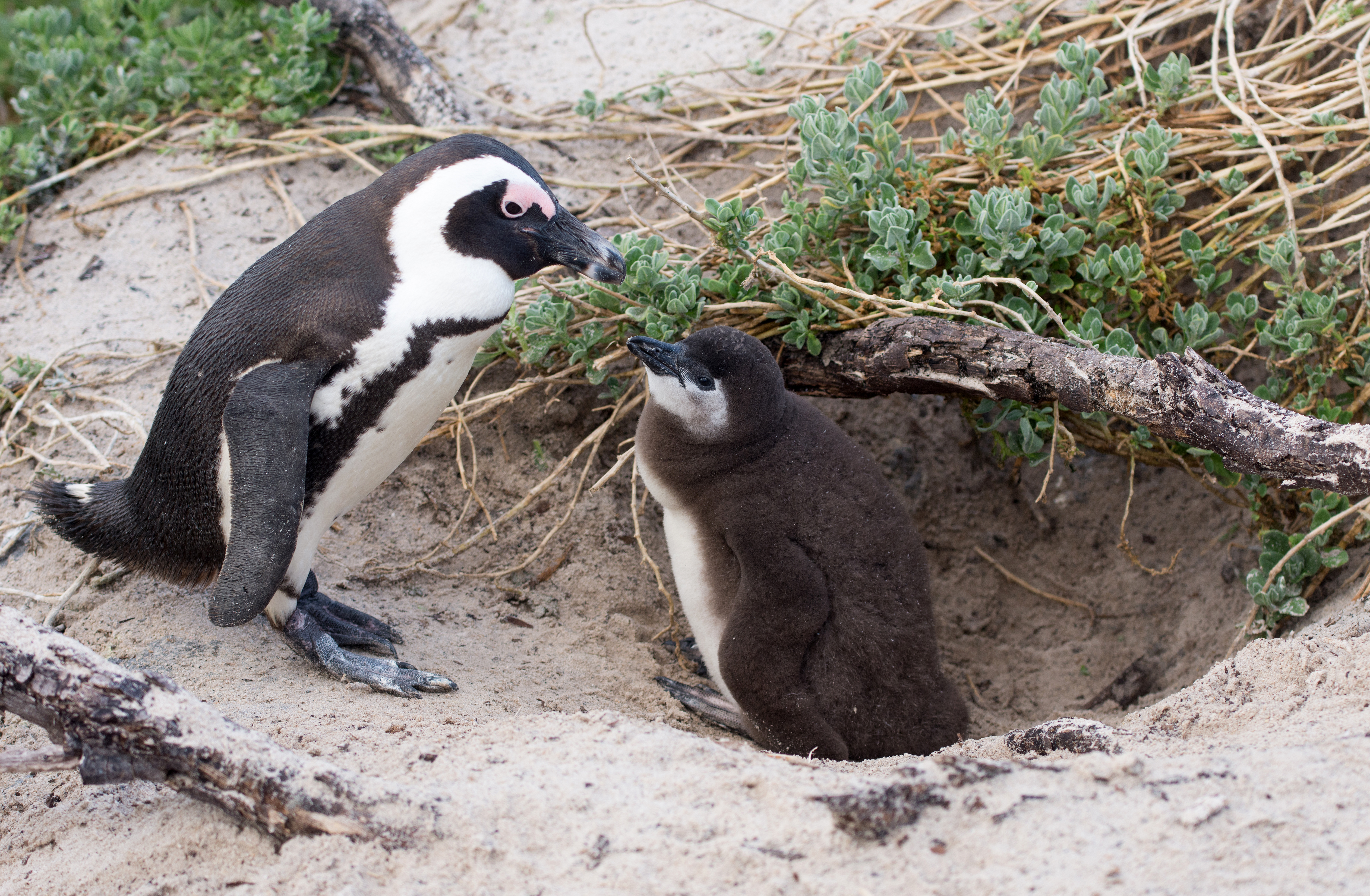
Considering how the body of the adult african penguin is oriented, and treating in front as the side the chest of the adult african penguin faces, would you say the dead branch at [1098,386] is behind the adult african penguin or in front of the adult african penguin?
in front

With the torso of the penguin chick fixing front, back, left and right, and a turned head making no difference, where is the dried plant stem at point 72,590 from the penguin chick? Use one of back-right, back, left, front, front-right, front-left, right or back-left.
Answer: front

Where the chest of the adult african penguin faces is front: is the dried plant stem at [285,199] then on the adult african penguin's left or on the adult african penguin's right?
on the adult african penguin's left

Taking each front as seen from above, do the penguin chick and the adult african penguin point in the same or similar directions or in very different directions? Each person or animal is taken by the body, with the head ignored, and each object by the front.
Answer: very different directions

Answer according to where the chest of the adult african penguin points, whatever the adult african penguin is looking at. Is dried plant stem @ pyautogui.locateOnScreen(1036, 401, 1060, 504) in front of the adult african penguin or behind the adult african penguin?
in front

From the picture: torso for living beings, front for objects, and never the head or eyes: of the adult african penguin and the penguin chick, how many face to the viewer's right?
1

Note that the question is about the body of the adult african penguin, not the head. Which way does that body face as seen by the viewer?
to the viewer's right

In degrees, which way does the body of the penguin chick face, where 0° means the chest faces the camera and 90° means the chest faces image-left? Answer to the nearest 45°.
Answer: approximately 90°
